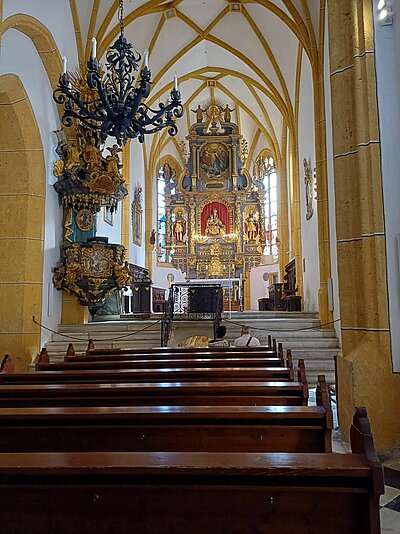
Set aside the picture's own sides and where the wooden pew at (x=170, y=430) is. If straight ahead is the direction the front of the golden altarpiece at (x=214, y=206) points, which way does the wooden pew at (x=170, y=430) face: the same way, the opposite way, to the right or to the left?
the opposite way

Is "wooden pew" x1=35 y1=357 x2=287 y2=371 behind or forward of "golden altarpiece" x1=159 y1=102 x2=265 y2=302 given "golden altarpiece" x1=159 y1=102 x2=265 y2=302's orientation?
forward

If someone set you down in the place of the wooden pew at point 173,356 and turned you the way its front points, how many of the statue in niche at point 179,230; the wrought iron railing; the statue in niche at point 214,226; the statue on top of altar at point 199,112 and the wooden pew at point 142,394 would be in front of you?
4

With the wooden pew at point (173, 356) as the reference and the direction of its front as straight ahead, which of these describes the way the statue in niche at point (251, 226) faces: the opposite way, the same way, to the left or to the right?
the opposite way

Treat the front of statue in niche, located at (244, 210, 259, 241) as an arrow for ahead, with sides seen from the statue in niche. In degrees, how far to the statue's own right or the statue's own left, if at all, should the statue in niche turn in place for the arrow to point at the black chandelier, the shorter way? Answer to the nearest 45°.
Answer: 0° — it already faces it

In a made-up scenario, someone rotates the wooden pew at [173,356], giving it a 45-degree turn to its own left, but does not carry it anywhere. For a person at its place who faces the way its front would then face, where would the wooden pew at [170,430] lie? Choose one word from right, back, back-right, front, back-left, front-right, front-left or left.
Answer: back-left

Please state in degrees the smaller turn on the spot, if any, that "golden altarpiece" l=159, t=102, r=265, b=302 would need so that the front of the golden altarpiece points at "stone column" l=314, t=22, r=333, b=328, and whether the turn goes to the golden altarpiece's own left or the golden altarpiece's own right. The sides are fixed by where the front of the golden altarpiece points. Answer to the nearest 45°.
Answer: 0° — it already faces it

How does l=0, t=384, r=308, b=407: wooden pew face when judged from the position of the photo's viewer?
facing away from the viewer

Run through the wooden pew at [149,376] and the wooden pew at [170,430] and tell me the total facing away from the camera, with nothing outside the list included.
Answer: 2

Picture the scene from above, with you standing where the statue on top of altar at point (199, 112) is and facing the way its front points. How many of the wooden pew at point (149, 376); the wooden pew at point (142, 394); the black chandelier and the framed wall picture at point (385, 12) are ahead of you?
4

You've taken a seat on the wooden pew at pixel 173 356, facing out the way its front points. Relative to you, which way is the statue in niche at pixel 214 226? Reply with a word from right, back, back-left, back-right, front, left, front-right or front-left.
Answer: front

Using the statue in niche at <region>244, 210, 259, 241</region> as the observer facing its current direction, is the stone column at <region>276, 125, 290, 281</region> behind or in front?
in front

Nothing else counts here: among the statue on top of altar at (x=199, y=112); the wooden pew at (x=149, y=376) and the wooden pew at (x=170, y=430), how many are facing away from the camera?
2

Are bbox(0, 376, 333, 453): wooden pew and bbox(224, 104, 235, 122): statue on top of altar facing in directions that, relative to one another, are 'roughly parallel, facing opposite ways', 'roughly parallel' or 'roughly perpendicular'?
roughly parallel, facing opposite ways

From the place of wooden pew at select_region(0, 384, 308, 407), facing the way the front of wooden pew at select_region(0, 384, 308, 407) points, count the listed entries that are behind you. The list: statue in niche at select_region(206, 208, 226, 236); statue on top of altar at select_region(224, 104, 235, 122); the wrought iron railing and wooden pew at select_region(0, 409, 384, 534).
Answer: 1

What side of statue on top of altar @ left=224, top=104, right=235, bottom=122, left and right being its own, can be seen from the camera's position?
front

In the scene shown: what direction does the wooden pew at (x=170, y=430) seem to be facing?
away from the camera

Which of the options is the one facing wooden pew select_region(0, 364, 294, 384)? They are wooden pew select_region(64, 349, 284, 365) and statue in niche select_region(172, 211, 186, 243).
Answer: the statue in niche

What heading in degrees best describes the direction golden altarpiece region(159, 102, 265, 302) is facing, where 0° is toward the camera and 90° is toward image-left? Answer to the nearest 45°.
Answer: approximately 0°

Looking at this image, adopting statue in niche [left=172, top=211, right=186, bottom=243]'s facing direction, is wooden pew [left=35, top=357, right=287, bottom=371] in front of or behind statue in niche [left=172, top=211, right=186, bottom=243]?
in front
